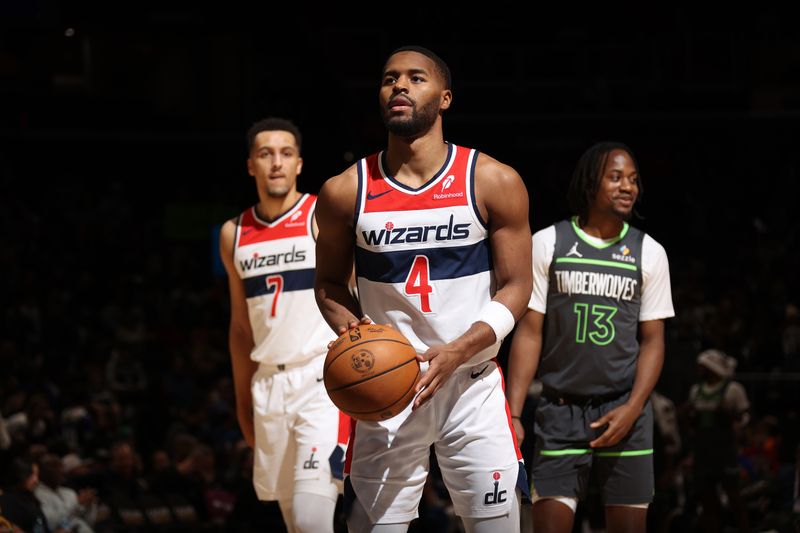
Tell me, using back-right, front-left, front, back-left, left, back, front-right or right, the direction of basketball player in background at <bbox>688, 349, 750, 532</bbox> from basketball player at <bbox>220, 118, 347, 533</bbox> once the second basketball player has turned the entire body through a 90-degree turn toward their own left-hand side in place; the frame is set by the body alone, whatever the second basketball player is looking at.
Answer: front-left

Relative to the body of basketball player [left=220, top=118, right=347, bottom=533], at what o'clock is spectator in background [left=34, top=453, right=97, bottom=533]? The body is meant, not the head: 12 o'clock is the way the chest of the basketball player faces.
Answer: The spectator in background is roughly at 5 o'clock from the basketball player.

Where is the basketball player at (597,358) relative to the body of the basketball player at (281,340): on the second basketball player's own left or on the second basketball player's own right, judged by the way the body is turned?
on the second basketball player's own left

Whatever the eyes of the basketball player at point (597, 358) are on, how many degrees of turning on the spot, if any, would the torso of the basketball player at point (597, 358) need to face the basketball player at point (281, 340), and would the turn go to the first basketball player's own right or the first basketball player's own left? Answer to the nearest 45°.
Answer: approximately 90° to the first basketball player's own right

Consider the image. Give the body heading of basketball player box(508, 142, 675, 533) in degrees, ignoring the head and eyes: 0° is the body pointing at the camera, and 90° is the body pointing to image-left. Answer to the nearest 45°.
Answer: approximately 0°

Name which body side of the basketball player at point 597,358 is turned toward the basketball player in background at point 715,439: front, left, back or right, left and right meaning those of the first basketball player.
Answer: back

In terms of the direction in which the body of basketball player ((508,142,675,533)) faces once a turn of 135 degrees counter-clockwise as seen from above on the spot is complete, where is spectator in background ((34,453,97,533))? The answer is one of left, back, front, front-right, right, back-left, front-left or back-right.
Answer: left

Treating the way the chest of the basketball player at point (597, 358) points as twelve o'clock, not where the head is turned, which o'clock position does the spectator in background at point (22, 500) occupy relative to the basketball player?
The spectator in background is roughly at 4 o'clock from the basketball player.

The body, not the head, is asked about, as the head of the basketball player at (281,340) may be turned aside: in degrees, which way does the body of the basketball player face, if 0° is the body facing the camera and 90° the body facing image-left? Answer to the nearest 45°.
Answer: approximately 0°

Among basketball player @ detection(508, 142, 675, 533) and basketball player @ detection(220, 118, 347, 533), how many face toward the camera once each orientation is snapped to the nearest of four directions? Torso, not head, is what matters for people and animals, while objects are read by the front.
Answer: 2
